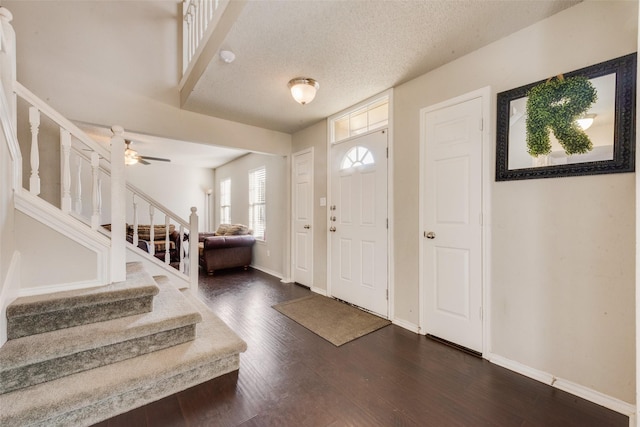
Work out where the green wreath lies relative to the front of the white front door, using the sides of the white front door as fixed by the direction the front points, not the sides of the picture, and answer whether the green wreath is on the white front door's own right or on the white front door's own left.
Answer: on the white front door's own left

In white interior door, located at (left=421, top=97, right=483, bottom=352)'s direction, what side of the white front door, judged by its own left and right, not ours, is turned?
left

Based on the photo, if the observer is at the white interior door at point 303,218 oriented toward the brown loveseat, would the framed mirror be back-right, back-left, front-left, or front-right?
back-left

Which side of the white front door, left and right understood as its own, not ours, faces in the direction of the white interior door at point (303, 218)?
right

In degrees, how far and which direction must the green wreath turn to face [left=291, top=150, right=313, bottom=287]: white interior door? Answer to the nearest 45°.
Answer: approximately 90° to its right

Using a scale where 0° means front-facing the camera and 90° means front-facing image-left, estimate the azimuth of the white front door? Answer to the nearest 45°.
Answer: approximately 45°
